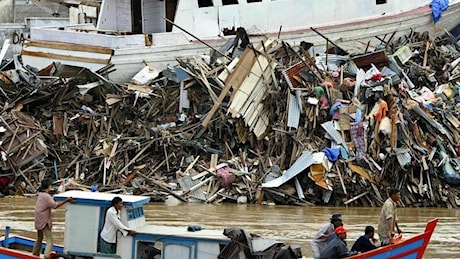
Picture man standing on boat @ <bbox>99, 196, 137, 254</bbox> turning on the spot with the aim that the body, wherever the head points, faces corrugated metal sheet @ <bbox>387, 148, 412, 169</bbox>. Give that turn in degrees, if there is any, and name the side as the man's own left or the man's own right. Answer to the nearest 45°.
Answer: approximately 45° to the man's own left

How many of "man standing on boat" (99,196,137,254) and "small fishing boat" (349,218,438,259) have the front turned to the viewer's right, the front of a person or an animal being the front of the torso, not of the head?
2

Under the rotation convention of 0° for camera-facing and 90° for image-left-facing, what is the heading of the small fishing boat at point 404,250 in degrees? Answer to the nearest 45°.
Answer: approximately 270°

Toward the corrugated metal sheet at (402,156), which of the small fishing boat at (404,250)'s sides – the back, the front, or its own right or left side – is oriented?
left

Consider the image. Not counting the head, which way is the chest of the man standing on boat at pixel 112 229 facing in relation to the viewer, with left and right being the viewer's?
facing to the right of the viewer

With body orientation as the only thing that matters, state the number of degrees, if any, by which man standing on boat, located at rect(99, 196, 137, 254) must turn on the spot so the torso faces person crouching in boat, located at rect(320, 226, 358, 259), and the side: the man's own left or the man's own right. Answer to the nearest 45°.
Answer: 0° — they already face them
